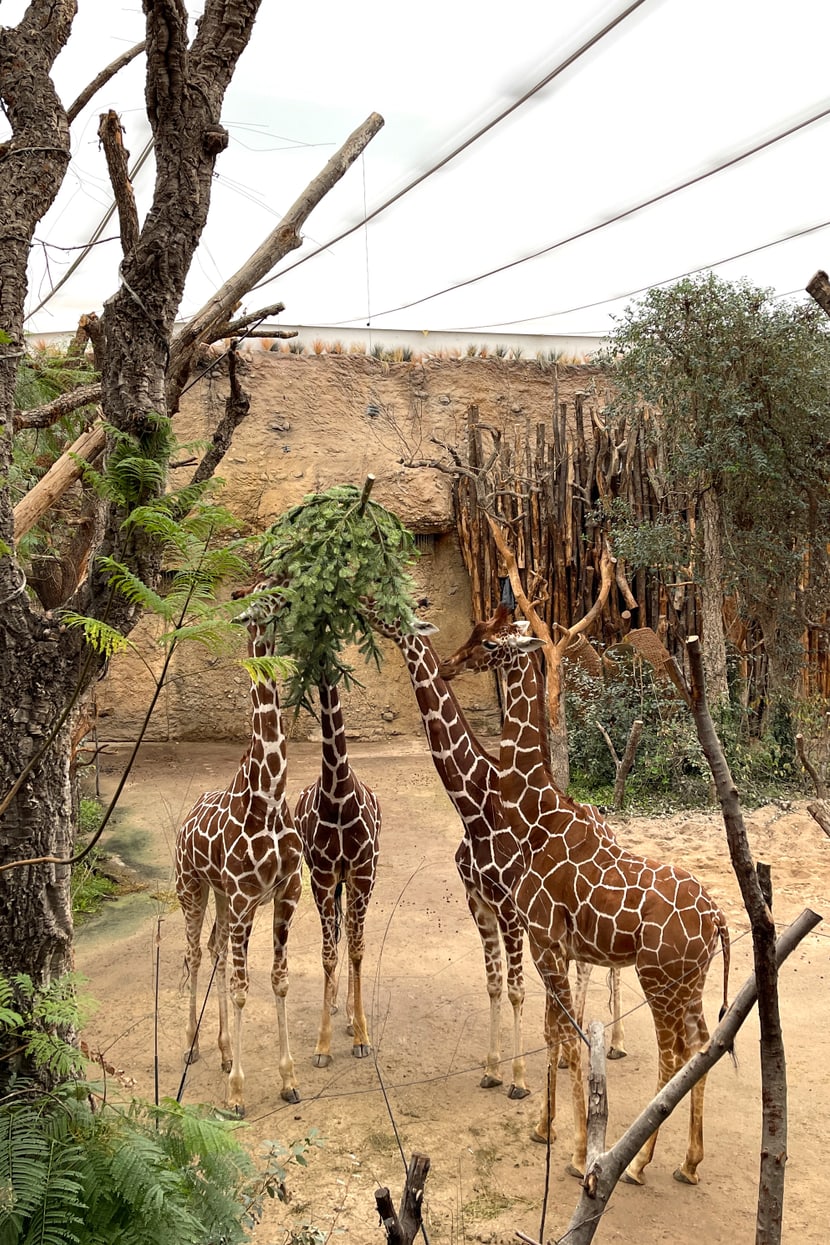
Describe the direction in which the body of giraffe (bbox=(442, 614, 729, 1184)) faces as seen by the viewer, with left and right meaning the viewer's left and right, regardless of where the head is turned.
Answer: facing to the left of the viewer

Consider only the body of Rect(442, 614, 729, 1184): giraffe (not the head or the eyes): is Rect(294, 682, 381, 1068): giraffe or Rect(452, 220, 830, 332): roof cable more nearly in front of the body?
the giraffe

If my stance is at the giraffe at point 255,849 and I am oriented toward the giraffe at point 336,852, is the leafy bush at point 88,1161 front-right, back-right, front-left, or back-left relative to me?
back-right

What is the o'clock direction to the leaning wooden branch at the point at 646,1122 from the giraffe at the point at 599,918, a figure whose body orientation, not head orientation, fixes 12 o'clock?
The leaning wooden branch is roughly at 9 o'clock from the giraffe.

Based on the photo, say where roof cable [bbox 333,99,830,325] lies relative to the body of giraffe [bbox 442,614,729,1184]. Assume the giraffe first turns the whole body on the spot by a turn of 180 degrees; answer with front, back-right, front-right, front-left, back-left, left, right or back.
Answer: left
